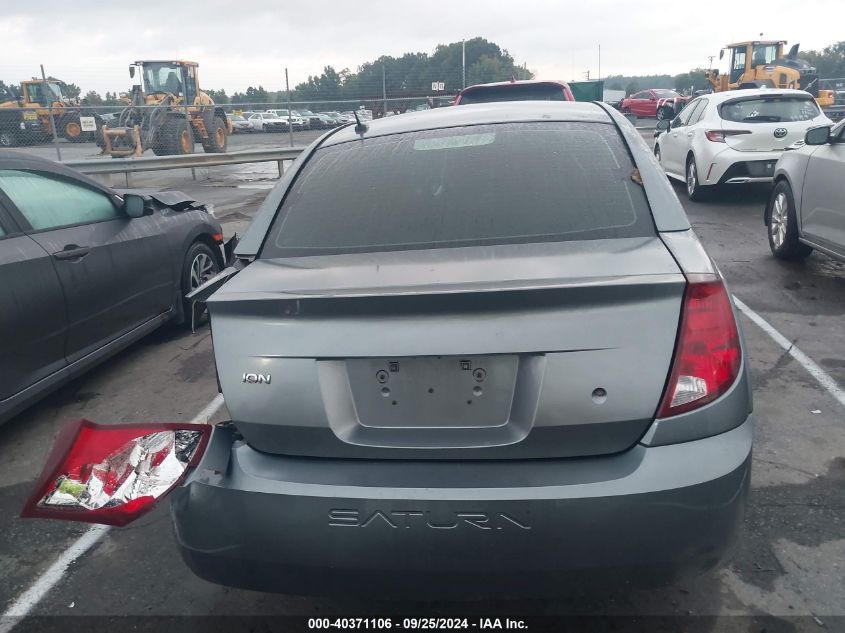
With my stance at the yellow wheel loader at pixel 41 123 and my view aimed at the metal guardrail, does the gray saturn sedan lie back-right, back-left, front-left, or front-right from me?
front-right

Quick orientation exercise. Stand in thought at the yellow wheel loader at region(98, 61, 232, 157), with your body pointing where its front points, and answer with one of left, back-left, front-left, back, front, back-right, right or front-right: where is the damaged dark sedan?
front-left

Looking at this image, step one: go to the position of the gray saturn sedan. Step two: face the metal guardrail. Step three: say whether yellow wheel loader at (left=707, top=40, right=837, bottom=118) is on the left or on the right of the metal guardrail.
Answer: right

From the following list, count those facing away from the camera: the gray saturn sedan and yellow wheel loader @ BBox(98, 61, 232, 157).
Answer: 1

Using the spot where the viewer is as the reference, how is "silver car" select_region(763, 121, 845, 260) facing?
facing away from the viewer and to the left of the viewer

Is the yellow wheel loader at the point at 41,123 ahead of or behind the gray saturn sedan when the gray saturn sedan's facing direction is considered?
ahead

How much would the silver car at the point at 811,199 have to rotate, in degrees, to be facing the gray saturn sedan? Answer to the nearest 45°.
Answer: approximately 135° to its left

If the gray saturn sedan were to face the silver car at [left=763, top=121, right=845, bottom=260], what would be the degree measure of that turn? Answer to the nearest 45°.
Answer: approximately 45° to its right

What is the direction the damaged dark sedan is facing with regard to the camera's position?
facing away from the viewer and to the right of the viewer

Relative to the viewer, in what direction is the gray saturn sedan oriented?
away from the camera

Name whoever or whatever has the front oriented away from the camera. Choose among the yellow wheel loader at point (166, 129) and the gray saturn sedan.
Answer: the gray saturn sedan

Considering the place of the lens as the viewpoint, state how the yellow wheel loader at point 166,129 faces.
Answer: facing the viewer and to the left of the viewer

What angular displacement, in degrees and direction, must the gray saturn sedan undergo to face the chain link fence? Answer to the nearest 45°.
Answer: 0° — it already faces it

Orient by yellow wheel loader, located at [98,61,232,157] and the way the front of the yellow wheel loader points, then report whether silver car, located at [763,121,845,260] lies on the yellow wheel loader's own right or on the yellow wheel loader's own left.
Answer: on the yellow wheel loader's own left

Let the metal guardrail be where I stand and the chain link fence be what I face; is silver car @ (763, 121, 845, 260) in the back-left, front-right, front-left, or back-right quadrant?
back-right
